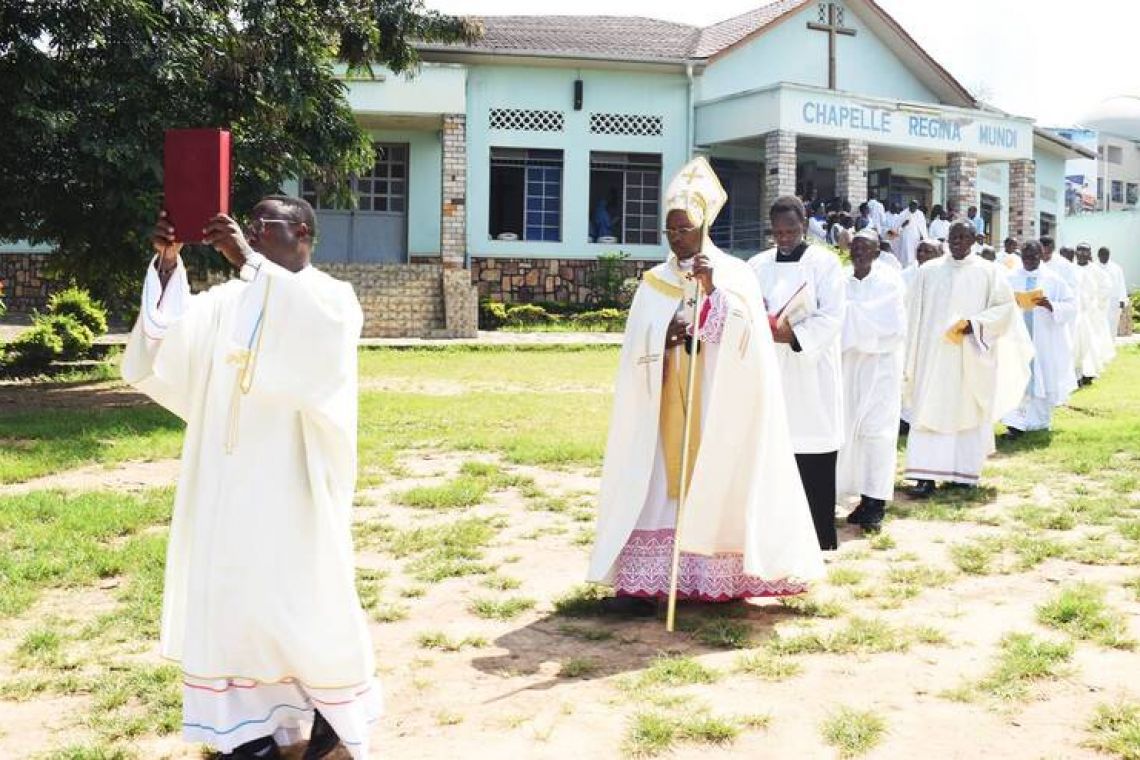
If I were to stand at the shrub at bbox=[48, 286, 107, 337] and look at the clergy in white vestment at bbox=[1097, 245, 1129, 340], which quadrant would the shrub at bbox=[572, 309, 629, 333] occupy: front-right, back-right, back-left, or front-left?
front-left

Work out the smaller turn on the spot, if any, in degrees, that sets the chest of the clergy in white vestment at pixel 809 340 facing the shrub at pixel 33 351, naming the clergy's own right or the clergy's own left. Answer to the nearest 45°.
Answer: approximately 90° to the clergy's own right

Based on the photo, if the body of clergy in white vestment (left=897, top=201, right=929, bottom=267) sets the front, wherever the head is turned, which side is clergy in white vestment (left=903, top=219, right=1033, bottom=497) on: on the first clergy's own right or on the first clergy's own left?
on the first clergy's own left

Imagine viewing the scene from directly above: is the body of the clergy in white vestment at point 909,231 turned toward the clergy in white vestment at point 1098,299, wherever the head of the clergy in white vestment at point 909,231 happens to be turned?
no

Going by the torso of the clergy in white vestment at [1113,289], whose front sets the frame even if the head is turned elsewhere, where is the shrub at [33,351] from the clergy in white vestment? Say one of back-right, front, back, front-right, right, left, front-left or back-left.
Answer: front

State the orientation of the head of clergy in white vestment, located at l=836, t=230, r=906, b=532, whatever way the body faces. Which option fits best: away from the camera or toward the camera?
toward the camera

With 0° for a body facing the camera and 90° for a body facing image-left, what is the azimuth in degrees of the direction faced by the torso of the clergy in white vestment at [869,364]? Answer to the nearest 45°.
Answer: approximately 45°

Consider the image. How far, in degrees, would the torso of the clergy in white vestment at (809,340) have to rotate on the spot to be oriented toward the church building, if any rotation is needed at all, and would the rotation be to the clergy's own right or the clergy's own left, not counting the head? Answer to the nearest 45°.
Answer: approximately 135° to the clergy's own right

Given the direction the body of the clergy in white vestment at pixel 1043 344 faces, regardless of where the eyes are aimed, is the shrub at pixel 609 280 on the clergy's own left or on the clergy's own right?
on the clergy's own right

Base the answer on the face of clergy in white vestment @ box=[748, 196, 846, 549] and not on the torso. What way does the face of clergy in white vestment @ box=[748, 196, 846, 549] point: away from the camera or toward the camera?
toward the camera

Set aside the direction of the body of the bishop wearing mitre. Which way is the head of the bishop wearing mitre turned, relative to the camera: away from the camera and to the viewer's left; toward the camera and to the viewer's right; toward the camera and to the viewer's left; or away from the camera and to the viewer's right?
toward the camera and to the viewer's left

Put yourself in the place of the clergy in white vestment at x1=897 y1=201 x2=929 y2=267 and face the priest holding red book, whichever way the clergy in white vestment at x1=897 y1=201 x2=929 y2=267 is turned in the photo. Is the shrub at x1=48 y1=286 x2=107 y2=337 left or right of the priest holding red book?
right

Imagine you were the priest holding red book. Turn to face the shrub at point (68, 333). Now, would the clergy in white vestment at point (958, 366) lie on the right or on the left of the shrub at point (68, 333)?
right

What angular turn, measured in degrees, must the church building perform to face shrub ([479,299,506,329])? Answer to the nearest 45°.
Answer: approximately 90° to its right

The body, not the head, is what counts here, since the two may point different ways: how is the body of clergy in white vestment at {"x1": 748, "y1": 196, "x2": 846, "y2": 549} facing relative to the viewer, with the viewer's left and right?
facing the viewer and to the left of the viewer

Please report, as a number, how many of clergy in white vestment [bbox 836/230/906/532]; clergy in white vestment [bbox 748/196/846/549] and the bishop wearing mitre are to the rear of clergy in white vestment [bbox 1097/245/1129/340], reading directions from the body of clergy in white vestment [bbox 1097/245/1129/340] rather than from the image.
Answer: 0

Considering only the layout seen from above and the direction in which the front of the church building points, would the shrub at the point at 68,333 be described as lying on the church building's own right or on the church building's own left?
on the church building's own right
